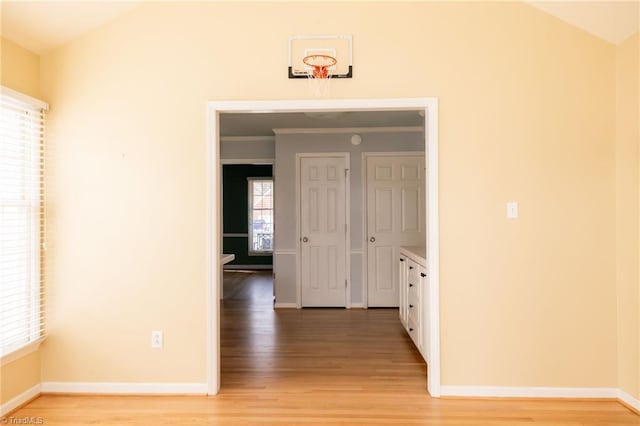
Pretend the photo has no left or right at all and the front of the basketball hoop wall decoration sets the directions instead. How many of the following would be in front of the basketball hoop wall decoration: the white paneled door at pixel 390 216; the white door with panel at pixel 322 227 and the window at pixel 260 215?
0

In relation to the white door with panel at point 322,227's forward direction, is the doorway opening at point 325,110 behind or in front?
in front

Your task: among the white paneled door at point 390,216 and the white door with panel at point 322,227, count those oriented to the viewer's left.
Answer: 0

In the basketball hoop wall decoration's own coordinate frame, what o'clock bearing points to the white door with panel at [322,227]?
The white door with panel is roughly at 6 o'clock from the basketball hoop wall decoration.

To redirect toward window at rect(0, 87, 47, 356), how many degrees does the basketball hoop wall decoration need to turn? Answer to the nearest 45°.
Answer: approximately 90° to its right

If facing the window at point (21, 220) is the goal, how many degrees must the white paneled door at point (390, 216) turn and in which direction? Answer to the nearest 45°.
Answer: approximately 45° to its right

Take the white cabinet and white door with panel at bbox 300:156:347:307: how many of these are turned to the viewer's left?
1

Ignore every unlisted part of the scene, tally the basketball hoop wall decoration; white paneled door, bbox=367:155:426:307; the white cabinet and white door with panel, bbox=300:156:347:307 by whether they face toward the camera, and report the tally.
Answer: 3

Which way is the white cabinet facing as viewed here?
to the viewer's left

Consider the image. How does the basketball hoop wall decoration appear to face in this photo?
toward the camera

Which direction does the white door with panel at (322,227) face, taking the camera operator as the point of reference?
facing the viewer

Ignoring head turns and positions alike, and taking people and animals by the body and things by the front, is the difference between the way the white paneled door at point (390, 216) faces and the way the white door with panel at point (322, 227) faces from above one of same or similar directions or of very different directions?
same or similar directions

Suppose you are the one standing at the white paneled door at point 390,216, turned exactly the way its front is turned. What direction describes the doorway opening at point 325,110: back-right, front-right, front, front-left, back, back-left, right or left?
front

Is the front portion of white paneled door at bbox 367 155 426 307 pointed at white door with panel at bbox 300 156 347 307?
no

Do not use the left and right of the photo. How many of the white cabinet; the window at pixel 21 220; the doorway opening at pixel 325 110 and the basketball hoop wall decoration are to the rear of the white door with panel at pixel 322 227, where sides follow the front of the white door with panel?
0

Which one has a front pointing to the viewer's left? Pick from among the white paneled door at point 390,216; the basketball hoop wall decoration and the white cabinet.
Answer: the white cabinet

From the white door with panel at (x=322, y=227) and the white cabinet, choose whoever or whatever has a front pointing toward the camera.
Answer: the white door with panel
